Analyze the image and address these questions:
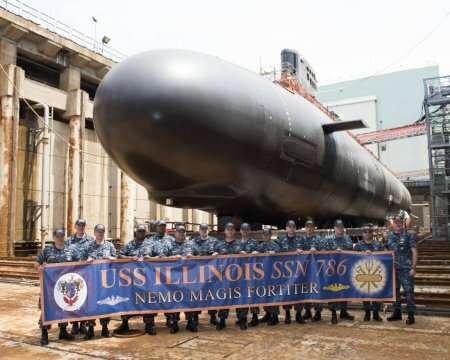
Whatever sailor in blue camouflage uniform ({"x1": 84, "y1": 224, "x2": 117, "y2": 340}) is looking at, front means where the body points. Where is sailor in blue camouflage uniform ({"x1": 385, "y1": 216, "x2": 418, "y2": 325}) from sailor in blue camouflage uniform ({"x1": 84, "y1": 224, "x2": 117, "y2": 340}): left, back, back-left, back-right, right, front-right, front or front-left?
left

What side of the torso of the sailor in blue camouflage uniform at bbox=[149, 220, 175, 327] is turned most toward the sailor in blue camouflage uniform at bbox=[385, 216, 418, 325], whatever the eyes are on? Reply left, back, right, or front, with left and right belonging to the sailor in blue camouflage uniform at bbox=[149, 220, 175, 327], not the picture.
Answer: left

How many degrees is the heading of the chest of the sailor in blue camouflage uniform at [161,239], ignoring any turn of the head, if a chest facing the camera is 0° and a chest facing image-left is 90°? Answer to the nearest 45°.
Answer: approximately 0°

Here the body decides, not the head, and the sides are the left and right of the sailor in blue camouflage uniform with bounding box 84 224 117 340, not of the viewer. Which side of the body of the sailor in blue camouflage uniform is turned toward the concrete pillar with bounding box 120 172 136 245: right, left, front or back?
back

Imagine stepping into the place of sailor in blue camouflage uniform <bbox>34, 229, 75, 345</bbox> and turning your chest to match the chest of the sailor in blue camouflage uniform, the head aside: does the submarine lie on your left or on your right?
on your left

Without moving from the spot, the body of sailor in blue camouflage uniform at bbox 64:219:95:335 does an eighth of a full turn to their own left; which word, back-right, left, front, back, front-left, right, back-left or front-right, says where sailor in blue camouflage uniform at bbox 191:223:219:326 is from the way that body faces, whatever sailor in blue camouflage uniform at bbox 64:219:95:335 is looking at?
front-left

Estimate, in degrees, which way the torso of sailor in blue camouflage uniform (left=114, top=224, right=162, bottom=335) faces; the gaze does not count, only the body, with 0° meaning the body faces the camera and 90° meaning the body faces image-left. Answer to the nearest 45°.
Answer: approximately 0°

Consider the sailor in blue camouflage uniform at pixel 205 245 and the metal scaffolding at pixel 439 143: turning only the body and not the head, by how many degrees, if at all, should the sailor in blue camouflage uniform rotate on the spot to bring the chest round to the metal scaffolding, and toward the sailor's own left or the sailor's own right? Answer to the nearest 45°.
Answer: approximately 135° to the sailor's own left
